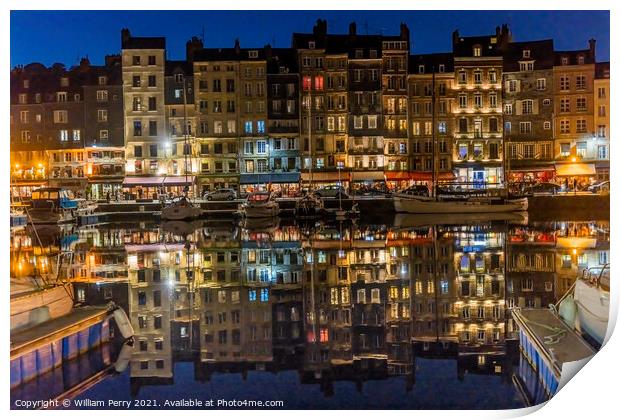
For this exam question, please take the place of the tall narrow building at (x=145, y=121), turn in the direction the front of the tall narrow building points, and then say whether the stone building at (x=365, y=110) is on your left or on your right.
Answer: on your left

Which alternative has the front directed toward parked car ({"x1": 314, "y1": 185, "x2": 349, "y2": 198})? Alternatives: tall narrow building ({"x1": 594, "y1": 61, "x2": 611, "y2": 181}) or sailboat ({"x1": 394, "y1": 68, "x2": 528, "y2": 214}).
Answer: the sailboat

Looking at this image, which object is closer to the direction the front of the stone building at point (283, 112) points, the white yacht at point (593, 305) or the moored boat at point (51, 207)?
the white yacht

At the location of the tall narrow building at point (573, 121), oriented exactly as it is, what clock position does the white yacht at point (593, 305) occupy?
The white yacht is roughly at 12 o'clock from the tall narrow building.

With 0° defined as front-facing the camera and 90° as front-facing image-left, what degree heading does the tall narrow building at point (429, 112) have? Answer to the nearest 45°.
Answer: approximately 0°

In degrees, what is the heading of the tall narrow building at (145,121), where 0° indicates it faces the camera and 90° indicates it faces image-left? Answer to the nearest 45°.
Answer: approximately 0°

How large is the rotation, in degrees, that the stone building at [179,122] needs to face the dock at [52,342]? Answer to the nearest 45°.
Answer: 0° — it already faces it
